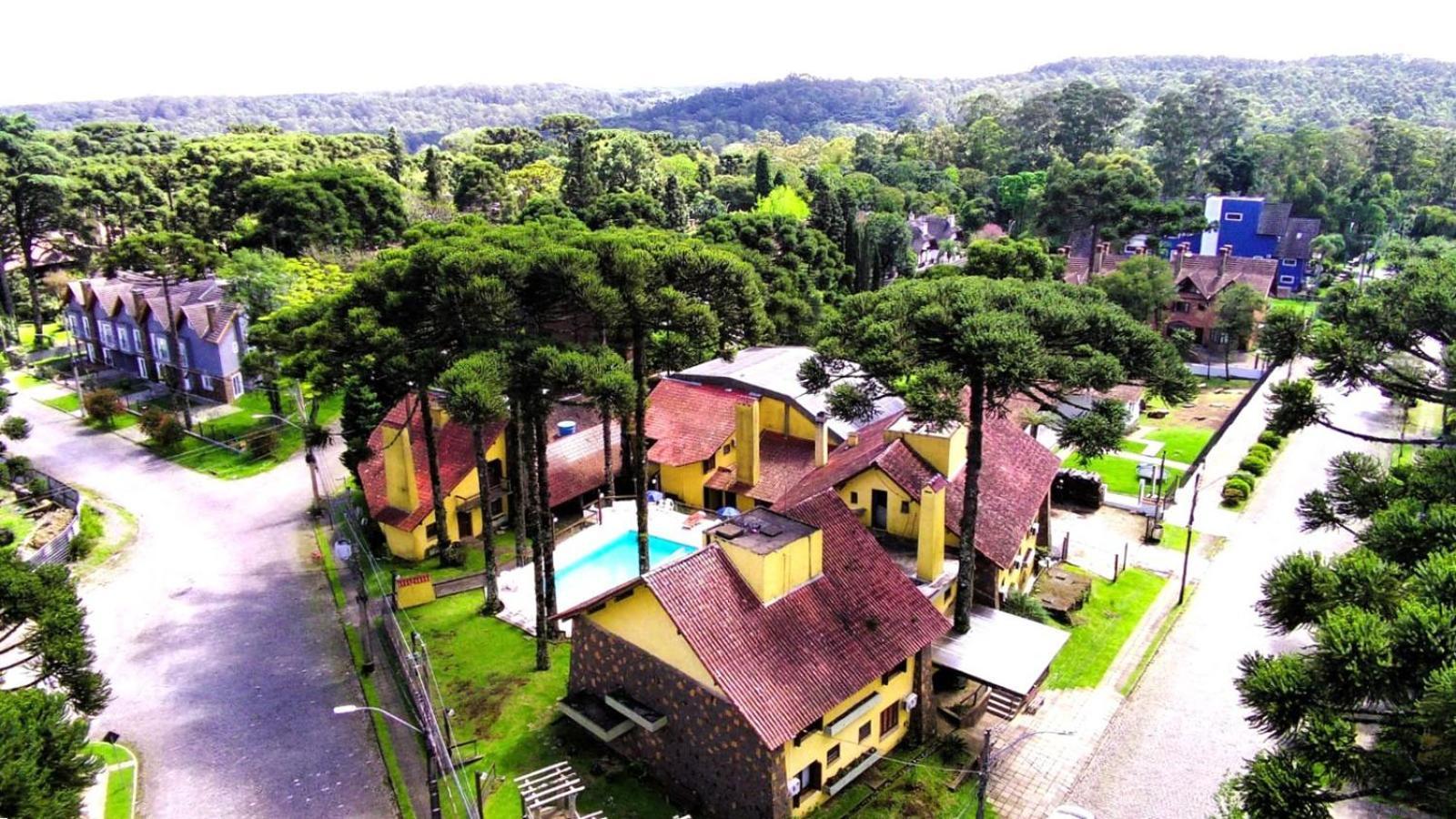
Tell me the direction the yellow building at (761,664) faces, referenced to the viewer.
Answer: facing the viewer and to the right of the viewer

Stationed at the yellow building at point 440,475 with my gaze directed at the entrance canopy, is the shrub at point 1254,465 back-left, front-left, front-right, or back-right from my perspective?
front-left

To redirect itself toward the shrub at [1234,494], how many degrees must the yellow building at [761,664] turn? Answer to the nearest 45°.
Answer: approximately 90° to its left

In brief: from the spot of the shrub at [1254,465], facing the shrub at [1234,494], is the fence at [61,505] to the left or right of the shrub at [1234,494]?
right

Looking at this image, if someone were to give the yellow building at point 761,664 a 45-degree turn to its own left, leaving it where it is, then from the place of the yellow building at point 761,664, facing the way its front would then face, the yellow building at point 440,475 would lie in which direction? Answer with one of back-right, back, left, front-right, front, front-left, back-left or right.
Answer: back-left

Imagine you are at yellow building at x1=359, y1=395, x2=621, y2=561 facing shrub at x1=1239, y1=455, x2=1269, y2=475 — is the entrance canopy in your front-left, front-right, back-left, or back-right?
front-right

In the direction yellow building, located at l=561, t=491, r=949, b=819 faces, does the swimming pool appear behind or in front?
behind

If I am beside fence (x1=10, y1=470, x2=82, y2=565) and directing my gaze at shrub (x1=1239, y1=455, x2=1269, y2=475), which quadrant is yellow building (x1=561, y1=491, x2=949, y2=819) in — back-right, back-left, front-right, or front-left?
front-right

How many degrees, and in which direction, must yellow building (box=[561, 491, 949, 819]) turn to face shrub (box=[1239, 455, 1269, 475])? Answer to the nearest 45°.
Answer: approximately 90° to its left

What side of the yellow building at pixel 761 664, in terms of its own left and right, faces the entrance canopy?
left

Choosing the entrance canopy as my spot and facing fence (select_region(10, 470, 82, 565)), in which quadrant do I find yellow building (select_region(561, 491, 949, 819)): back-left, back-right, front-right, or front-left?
front-left

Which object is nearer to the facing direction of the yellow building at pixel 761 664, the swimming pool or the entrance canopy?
the entrance canopy
